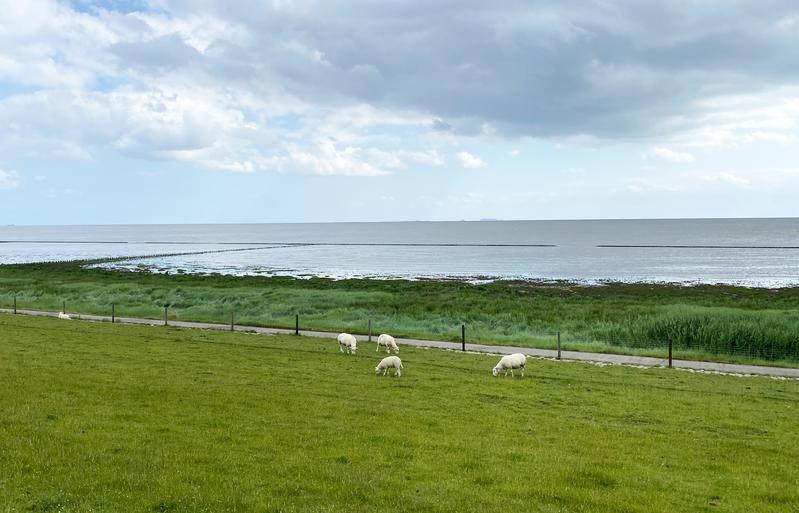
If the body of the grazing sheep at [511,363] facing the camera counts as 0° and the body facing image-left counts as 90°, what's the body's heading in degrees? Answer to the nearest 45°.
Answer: approximately 90°

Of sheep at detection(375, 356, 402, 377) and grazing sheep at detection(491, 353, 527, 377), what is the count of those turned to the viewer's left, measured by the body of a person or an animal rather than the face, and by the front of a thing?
2

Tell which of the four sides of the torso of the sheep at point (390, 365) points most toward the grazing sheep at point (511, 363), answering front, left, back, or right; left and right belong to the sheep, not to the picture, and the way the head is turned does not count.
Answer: back

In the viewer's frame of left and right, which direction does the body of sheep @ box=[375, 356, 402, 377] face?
facing to the left of the viewer

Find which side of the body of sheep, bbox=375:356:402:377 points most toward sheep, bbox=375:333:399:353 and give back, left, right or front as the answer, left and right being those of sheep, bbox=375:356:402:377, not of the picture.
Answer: right

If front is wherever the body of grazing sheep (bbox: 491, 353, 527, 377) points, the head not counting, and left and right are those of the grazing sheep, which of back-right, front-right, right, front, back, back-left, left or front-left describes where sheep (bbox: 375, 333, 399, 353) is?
front-right

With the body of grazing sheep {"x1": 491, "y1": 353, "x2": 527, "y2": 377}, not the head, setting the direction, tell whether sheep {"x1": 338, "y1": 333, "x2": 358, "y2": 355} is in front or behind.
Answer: in front
